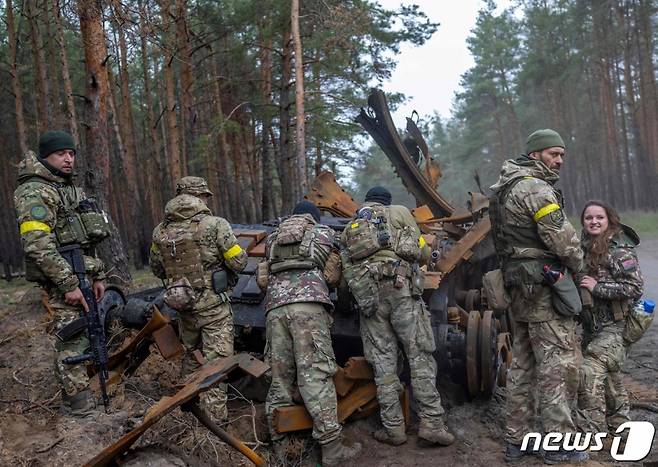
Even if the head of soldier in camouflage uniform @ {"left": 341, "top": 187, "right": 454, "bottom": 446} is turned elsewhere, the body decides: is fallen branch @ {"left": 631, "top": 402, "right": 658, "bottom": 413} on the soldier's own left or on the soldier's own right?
on the soldier's own right

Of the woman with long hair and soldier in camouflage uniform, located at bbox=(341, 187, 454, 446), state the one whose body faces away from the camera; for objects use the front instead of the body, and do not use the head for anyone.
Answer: the soldier in camouflage uniform

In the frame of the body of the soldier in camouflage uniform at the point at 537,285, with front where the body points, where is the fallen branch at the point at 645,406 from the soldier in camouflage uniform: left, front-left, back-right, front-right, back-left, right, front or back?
front

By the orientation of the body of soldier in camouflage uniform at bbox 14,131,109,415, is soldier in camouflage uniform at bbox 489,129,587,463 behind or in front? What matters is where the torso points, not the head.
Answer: in front

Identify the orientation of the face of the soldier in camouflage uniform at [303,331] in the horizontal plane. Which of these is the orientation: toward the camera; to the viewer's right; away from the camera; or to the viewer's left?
away from the camera

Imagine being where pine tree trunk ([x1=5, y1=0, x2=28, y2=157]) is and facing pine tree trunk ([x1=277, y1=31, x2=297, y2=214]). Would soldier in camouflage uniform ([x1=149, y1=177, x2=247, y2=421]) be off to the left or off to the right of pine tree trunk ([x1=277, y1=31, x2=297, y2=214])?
right

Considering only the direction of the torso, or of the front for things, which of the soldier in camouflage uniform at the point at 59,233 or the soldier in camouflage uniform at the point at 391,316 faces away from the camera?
the soldier in camouflage uniform at the point at 391,316

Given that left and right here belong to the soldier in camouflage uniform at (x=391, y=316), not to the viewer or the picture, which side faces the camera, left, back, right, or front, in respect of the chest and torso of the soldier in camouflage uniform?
back

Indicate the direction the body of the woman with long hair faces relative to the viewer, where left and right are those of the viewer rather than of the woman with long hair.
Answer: facing the viewer and to the left of the viewer
